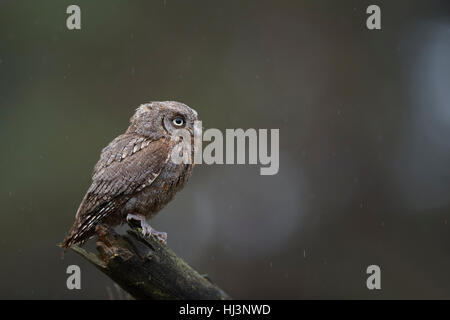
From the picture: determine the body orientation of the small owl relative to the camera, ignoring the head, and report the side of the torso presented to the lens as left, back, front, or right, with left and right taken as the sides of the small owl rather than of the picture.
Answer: right
